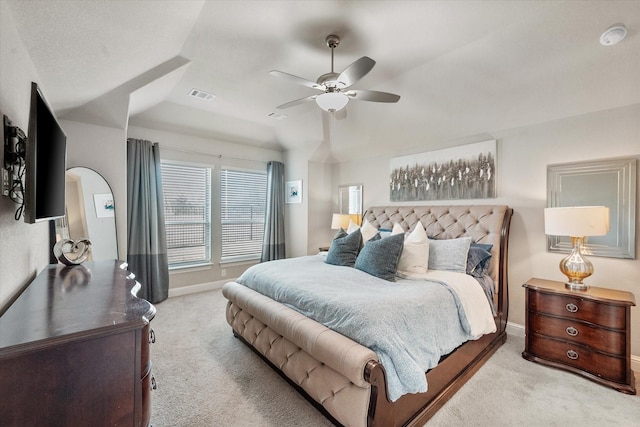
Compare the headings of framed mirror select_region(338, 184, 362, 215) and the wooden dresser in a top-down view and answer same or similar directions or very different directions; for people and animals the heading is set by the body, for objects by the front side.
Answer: very different directions

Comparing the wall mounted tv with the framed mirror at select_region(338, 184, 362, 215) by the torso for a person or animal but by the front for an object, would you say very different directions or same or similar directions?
very different directions

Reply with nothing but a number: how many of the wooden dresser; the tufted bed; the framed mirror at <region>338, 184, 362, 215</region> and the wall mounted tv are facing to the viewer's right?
2

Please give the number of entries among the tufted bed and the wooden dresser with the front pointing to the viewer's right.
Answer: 1

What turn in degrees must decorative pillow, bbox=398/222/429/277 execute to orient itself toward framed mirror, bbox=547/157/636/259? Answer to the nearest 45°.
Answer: approximately 135° to its left

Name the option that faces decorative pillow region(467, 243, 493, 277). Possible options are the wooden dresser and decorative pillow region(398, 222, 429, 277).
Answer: the wooden dresser

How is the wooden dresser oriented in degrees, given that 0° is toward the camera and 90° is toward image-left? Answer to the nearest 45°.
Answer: approximately 270°

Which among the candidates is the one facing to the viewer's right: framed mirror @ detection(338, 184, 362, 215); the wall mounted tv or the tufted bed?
the wall mounted tv

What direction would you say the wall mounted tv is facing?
to the viewer's right
